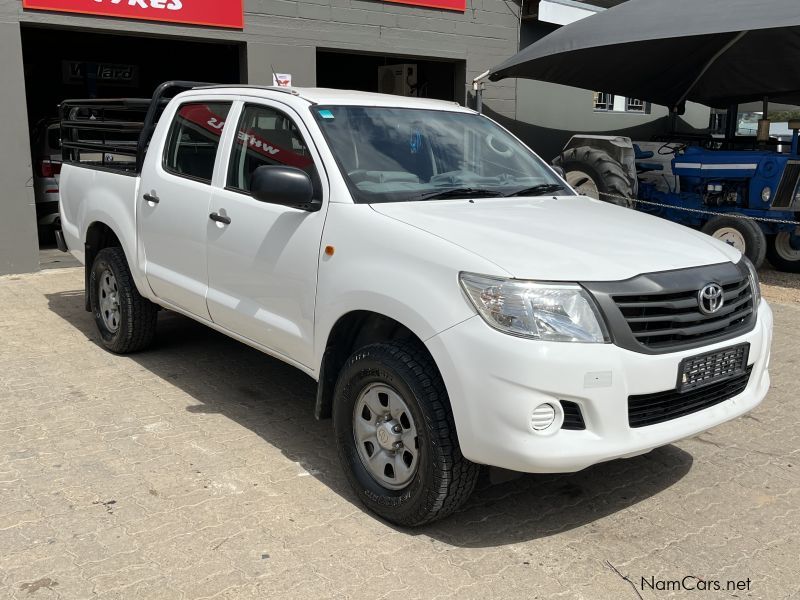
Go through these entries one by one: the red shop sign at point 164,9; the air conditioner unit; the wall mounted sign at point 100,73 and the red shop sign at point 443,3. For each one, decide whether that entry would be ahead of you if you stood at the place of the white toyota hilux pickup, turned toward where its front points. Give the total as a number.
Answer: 0

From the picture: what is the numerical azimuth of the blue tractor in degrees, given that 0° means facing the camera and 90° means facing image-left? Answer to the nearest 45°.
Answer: approximately 315°

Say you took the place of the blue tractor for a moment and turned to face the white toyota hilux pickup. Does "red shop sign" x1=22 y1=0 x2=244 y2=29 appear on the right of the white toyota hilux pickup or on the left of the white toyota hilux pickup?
right

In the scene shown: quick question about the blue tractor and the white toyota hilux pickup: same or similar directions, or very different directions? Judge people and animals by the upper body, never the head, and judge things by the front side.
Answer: same or similar directions

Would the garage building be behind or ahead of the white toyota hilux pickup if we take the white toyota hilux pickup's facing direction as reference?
behind

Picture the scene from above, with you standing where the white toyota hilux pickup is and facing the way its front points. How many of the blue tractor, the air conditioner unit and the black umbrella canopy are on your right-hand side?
0

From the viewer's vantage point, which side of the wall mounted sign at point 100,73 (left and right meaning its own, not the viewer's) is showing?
front

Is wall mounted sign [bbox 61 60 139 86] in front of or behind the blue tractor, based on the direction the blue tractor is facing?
behind

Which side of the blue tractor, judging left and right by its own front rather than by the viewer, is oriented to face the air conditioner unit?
back

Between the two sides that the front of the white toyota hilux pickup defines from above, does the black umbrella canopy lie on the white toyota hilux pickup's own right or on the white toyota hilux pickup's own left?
on the white toyota hilux pickup's own left

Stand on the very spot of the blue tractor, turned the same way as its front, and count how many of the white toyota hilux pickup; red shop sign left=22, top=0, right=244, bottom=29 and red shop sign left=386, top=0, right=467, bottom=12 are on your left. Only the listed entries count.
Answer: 0

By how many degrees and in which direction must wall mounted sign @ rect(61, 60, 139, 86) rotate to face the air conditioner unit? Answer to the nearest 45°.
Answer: approximately 45° to its left

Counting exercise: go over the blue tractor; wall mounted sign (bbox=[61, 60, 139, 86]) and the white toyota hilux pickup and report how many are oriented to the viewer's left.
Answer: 0

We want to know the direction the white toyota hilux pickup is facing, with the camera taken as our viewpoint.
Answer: facing the viewer and to the right of the viewer

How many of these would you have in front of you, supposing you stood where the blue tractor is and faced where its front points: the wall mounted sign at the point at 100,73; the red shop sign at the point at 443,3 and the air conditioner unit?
0
